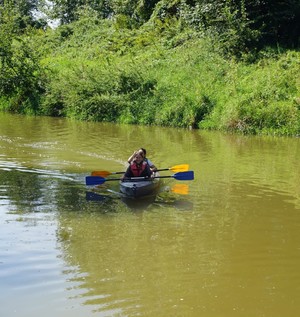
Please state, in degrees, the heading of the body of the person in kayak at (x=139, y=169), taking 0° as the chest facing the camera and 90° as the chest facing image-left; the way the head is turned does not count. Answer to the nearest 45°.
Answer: approximately 0°

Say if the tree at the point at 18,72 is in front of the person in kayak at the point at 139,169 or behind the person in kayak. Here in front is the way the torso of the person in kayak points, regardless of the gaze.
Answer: behind
